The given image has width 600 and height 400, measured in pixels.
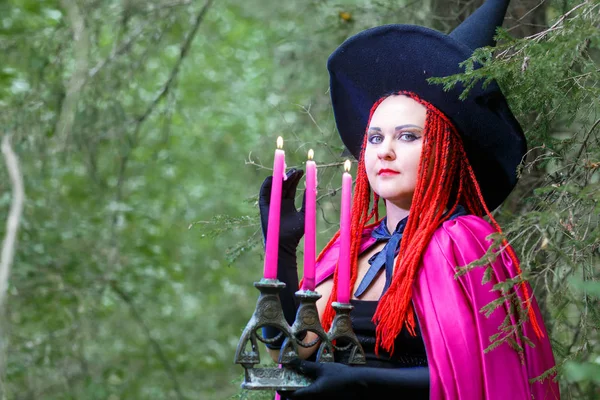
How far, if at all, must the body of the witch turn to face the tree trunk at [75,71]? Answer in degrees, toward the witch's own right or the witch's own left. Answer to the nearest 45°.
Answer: approximately 90° to the witch's own right

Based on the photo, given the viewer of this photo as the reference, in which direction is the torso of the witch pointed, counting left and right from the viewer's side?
facing the viewer and to the left of the viewer

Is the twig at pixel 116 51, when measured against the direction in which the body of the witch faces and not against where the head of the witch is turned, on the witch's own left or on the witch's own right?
on the witch's own right
